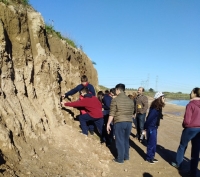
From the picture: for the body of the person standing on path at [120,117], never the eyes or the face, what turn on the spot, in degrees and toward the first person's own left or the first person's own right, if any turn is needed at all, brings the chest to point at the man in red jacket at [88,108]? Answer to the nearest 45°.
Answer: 0° — they already face them

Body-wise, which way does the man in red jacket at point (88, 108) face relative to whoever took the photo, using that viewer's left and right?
facing away from the viewer and to the left of the viewer

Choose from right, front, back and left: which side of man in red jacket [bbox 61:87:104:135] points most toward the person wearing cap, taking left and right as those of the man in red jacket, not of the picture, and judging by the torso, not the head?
back

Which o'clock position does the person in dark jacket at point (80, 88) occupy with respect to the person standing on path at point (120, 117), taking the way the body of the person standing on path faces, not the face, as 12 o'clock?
The person in dark jacket is roughly at 12 o'clock from the person standing on path.

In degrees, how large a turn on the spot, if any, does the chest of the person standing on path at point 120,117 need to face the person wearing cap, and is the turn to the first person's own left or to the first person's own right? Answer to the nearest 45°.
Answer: approximately 135° to the first person's own right

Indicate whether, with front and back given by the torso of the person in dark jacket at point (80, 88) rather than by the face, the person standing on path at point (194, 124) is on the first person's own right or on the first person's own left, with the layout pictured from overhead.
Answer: on the first person's own left

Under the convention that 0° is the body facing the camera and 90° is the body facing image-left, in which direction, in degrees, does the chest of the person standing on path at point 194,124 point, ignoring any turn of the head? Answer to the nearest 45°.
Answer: approximately 135°

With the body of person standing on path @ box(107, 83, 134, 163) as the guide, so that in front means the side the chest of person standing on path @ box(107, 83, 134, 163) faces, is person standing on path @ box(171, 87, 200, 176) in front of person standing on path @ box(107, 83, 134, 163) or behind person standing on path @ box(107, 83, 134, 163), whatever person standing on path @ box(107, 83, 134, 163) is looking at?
behind

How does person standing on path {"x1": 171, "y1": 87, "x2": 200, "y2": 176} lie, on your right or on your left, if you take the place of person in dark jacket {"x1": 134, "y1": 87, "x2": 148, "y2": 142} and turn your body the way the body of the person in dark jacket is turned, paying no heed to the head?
on your left
